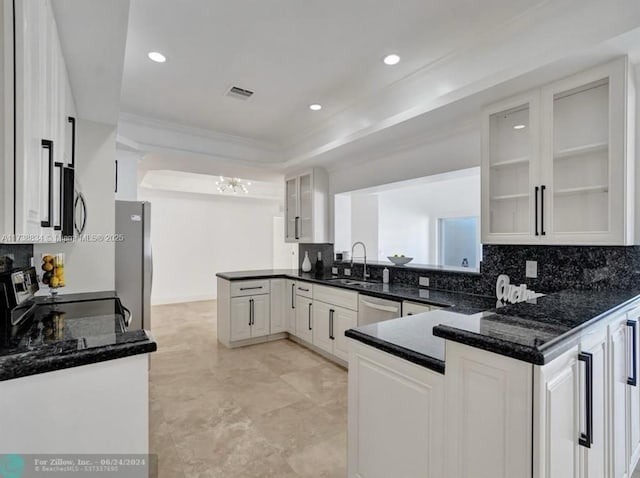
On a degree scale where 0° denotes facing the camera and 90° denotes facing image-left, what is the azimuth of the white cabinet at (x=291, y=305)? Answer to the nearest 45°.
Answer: approximately 45°

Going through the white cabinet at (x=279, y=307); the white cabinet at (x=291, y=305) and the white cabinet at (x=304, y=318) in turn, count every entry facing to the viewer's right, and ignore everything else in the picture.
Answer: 0

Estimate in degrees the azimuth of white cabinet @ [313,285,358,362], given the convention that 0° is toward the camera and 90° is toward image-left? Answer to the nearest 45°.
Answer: approximately 45°

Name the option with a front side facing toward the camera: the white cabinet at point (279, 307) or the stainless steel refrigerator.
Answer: the white cabinet

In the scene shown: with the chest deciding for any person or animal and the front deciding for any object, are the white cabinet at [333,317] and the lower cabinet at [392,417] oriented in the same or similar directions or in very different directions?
same or similar directions

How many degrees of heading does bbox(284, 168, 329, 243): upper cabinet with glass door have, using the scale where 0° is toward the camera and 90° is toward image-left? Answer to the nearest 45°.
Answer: approximately 45°

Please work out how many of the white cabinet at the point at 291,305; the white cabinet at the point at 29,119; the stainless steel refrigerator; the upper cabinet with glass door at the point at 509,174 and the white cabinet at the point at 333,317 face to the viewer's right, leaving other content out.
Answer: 2

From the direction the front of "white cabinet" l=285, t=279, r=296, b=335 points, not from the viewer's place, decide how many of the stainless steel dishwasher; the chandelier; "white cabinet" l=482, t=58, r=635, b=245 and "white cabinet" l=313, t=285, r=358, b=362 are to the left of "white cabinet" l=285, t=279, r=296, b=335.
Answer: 3

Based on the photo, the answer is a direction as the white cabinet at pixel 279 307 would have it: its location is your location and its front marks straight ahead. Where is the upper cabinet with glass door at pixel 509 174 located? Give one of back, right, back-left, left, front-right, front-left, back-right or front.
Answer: front-left

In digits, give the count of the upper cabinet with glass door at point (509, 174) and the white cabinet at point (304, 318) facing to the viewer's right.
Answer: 0

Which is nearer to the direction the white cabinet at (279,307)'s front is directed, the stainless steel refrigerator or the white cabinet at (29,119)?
the white cabinet

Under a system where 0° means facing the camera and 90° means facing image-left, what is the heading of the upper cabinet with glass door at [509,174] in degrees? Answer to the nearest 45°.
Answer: approximately 45°

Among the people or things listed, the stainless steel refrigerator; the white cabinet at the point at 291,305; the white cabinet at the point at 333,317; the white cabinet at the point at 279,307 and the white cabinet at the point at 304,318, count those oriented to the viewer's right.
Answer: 1
